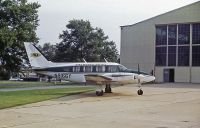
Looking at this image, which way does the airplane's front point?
to the viewer's right
